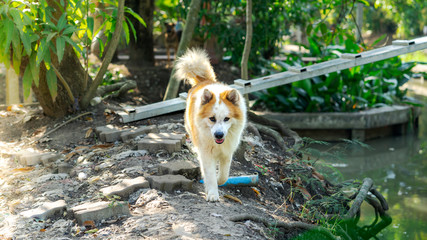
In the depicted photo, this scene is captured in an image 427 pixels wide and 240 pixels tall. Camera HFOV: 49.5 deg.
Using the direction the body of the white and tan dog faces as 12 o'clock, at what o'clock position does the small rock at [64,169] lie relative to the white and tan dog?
The small rock is roughly at 4 o'clock from the white and tan dog.

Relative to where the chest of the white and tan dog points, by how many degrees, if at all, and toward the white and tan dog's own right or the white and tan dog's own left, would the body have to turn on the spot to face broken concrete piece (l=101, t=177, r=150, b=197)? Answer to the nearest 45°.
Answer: approximately 90° to the white and tan dog's own right

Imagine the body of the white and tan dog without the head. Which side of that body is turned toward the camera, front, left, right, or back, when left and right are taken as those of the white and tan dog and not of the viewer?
front

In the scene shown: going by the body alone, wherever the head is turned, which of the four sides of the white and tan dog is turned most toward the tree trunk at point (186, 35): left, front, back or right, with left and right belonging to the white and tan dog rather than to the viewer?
back

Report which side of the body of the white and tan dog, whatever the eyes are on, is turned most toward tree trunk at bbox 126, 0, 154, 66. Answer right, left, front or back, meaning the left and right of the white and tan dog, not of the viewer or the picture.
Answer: back

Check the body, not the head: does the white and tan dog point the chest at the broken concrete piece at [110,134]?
no

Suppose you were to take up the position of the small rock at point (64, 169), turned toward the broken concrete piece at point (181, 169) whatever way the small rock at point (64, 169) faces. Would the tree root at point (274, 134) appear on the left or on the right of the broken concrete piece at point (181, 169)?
left

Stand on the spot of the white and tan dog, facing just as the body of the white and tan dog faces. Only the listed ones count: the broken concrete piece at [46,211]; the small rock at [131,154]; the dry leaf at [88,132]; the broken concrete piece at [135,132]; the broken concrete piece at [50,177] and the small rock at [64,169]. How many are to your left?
0

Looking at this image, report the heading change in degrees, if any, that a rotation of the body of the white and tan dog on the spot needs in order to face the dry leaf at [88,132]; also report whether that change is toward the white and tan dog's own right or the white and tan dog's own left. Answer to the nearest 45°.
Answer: approximately 135° to the white and tan dog's own right

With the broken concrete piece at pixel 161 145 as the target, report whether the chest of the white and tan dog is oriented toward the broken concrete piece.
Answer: no

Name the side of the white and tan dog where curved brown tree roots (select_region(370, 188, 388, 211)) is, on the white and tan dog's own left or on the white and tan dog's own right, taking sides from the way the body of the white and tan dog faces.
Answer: on the white and tan dog's own left

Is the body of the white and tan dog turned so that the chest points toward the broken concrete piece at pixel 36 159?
no

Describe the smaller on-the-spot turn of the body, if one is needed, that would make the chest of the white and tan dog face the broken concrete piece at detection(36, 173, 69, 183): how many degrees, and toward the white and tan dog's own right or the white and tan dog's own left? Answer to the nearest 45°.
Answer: approximately 90° to the white and tan dog's own right

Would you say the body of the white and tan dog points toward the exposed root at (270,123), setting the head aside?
no

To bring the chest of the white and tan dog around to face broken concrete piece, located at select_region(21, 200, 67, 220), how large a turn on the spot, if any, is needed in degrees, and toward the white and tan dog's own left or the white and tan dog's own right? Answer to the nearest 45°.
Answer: approximately 90° to the white and tan dog's own right

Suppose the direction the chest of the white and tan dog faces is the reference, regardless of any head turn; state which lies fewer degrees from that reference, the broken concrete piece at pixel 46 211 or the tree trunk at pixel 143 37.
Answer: the broken concrete piece

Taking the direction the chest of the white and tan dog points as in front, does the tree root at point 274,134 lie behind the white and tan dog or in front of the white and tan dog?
behind
